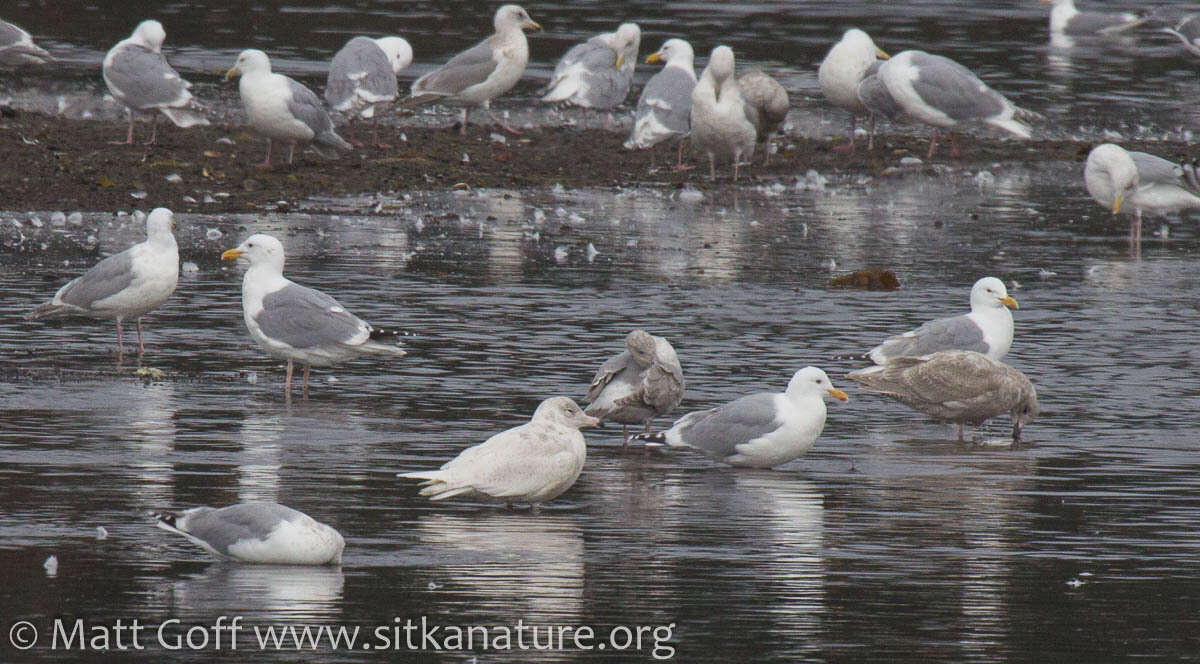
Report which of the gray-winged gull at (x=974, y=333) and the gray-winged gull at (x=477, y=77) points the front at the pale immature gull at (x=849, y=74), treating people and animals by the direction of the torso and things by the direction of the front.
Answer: the gray-winged gull at (x=477, y=77)

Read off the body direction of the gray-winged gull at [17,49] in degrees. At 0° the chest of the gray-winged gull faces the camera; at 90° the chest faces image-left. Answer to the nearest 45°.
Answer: approximately 90°

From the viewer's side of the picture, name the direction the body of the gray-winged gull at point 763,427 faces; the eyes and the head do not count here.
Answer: to the viewer's right

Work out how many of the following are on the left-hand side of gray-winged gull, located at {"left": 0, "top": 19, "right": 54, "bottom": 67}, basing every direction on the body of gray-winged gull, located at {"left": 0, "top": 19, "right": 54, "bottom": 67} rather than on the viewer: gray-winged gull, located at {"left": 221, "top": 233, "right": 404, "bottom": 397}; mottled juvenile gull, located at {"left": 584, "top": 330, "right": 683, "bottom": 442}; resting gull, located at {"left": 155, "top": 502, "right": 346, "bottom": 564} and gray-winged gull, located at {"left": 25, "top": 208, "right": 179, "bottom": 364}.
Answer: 4

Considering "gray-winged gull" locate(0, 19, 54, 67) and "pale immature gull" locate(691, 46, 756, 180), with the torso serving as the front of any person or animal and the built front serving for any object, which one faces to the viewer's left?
the gray-winged gull

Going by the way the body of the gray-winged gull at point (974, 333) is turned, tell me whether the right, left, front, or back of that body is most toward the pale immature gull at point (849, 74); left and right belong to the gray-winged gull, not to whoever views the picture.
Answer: left

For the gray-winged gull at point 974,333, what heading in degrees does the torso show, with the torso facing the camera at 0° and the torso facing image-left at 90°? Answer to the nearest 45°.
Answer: approximately 270°

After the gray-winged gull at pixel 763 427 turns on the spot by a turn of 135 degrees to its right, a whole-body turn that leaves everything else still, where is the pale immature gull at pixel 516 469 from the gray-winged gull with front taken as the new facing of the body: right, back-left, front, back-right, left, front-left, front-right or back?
front

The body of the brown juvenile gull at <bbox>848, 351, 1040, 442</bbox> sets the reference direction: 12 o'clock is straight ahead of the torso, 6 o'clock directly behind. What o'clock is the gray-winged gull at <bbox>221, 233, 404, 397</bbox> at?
The gray-winged gull is roughly at 6 o'clock from the brown juvenile gull.

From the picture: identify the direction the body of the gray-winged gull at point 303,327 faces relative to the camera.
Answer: to the viewer's left

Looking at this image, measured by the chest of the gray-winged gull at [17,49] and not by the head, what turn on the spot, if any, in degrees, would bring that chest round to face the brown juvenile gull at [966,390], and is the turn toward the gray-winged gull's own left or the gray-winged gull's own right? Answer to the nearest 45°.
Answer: approximately 90° to the gray-winged gull's own left

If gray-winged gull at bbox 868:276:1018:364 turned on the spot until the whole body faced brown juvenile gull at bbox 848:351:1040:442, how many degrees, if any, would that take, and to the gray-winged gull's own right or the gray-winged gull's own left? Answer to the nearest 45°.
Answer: approximately 90° to the gray-winged gull's own right

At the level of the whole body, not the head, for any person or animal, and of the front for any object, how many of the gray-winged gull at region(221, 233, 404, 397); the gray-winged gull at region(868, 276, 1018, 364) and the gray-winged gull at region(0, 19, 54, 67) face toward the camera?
0

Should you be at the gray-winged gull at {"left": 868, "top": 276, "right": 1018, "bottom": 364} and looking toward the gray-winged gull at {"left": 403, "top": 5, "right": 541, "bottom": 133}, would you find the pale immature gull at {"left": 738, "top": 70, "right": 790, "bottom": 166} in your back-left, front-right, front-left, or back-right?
front-right

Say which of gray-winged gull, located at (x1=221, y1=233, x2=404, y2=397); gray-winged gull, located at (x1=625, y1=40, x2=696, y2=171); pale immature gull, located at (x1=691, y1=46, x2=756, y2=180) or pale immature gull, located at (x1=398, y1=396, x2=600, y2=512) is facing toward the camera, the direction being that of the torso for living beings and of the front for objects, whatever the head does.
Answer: pale immature gull, located at (x1=691, y1=46, x2=756, y2=180)

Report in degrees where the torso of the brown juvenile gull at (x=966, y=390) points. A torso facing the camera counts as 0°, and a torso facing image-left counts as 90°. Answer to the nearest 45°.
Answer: approximately 270°

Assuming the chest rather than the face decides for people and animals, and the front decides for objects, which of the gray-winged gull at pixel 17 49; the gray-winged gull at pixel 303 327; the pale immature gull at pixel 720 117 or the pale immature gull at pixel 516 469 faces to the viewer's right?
the pale immature gull at pixel 516 469

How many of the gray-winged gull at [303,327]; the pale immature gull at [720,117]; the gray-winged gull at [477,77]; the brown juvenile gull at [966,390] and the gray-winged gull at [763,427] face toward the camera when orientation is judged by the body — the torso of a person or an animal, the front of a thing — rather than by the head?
1

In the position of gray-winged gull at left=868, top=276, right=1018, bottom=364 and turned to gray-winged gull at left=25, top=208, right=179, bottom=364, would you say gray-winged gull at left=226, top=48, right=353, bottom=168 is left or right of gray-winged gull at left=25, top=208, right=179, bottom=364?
right

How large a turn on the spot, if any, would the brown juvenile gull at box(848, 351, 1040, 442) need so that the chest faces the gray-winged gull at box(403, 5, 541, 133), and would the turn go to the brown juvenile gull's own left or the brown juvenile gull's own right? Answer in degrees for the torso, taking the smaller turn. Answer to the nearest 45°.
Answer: approximately 135° to the brown juvenile gull's own left
